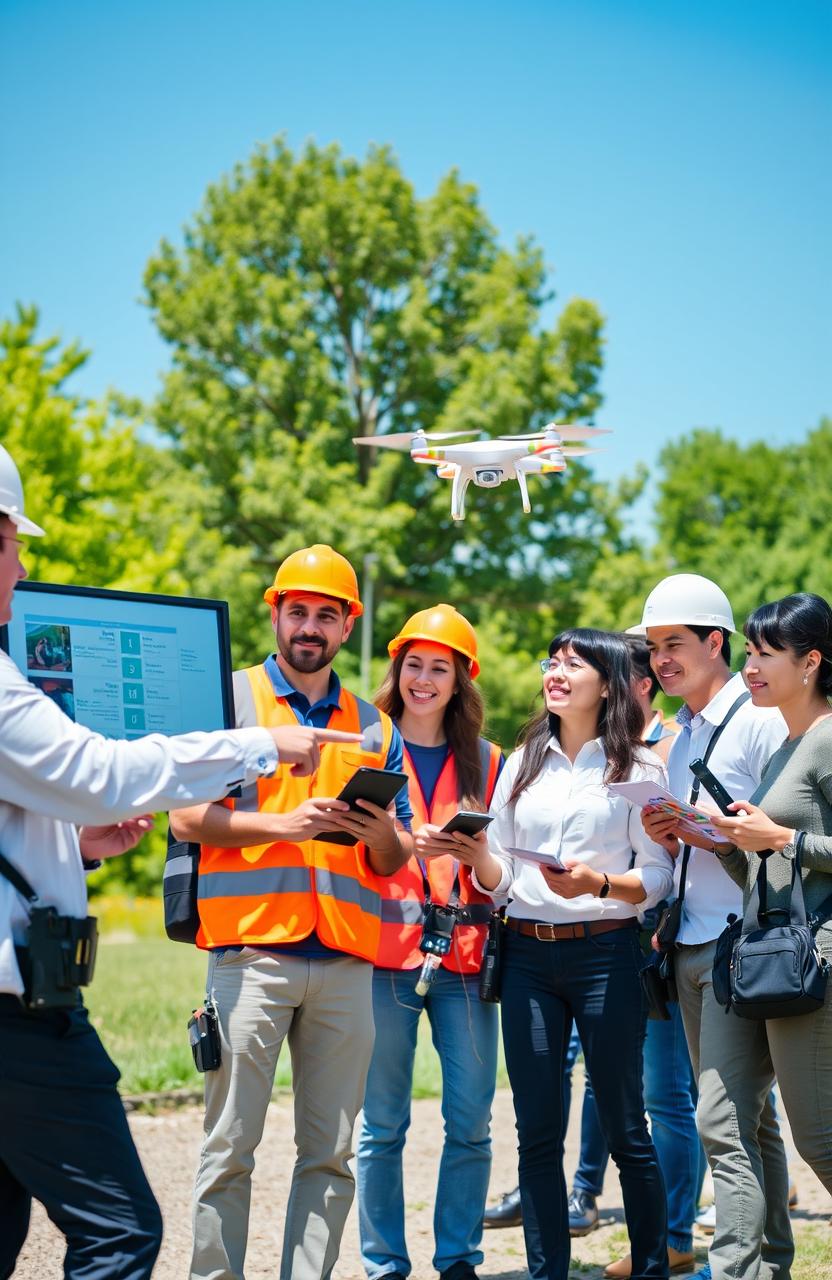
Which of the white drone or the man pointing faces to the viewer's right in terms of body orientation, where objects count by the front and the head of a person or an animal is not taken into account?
the man pointing

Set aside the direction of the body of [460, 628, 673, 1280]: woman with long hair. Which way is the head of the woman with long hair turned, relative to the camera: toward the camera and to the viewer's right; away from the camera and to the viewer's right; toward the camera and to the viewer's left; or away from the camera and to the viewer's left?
toward the camera and to the viewer's left

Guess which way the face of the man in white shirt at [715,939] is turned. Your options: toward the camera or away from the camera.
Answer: toward the camera

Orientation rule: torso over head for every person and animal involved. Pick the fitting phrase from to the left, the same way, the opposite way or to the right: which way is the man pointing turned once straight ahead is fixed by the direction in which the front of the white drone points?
to the left

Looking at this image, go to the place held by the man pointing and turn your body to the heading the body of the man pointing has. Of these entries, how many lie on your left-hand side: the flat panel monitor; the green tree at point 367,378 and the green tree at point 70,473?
3

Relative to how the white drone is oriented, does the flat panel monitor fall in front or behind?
in front

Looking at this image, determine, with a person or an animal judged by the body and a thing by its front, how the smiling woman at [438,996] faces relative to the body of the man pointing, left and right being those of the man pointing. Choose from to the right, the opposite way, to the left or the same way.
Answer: to the right

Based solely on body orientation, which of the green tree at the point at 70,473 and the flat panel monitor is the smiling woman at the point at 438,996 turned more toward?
the flat panel monitor

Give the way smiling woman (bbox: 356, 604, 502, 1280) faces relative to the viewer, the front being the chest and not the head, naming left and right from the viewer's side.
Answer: facing the viewer

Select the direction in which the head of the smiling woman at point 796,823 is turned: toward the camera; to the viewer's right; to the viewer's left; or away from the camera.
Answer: to the viewer's left

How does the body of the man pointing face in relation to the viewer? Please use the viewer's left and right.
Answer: facing to the right of the viewer

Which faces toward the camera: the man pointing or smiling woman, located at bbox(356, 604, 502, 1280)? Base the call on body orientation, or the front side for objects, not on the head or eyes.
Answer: the smiling woman

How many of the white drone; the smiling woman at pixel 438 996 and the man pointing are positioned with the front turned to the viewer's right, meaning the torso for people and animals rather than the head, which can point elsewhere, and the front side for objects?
1

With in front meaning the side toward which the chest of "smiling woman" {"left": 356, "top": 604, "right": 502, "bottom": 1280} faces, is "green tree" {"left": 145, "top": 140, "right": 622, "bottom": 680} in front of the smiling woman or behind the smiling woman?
behind

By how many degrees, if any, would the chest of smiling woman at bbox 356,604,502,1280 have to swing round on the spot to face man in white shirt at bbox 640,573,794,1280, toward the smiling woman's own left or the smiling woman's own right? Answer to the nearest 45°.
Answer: approximately 45° to the smiling woman's own left

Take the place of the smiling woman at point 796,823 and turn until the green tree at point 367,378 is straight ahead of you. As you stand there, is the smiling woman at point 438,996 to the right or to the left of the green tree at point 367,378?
left
